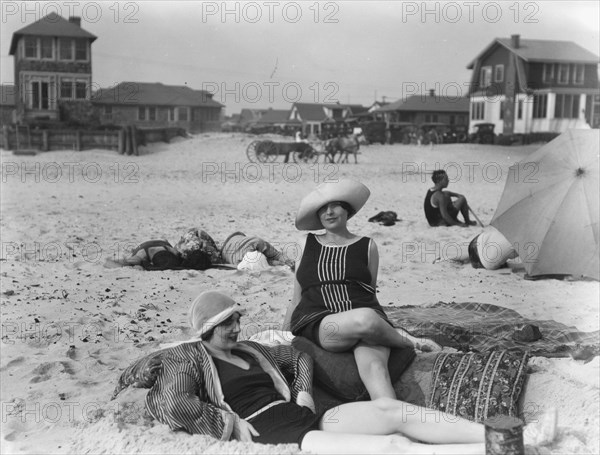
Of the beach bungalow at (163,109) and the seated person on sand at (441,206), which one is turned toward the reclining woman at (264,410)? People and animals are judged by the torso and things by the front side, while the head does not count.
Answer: the beach bungalow

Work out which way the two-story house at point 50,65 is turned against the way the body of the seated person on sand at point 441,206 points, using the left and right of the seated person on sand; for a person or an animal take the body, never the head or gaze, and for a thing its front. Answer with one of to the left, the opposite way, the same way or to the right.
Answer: to the right

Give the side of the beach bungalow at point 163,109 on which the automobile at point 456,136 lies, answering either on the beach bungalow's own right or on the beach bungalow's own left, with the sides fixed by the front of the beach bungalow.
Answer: on the beach bungalow's own left

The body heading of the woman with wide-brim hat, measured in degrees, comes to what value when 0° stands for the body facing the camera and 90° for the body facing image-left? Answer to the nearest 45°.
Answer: approximately 0°

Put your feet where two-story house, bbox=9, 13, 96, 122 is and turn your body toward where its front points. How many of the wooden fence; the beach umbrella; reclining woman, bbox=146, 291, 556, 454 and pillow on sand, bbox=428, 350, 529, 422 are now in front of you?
4

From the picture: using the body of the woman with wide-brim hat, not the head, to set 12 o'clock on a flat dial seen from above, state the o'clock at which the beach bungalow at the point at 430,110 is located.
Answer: The beach bungalow is roughly at 6 o'clock from the woman with wide-brim hat.

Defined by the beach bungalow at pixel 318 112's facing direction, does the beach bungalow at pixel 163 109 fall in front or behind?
in front

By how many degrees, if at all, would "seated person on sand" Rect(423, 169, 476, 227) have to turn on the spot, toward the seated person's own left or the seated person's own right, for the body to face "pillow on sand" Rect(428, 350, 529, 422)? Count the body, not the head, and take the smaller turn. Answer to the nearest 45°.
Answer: approximately 135° to the seated person's own right

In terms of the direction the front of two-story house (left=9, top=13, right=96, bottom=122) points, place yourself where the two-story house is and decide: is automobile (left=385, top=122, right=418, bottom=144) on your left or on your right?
on your left
